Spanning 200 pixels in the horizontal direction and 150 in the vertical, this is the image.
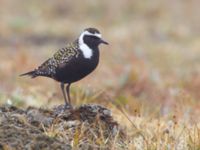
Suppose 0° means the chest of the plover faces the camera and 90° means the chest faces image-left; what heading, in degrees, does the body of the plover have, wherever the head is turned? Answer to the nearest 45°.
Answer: approximately 270°
